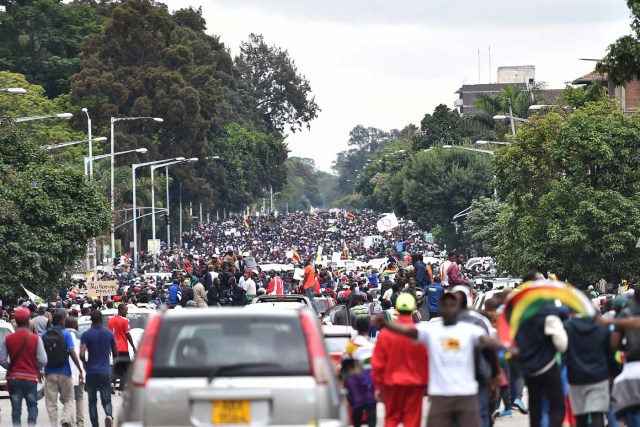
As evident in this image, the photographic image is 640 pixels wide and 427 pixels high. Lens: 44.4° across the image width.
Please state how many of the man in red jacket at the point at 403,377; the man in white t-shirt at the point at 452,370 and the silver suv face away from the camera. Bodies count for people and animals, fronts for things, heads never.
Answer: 2

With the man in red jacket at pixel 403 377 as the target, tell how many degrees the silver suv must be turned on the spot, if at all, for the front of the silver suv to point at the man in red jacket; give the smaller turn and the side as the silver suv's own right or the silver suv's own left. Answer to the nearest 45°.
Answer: approximately 45° to the silver suv's own right

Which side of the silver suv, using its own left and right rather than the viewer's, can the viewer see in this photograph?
back

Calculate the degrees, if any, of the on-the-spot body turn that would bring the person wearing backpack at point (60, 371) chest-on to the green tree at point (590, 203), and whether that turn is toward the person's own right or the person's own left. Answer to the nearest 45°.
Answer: approximately 45° to the person's own right

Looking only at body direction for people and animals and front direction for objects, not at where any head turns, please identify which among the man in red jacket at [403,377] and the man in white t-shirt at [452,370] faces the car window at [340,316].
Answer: the man in red jacket

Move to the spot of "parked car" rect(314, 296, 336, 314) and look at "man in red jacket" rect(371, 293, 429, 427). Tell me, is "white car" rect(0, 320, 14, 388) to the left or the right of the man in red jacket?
right

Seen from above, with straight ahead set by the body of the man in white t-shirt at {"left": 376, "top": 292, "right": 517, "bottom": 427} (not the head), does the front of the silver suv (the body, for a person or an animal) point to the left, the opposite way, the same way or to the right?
the opposite way

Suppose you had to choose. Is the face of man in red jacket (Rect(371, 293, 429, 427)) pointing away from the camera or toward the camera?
away from the camera
